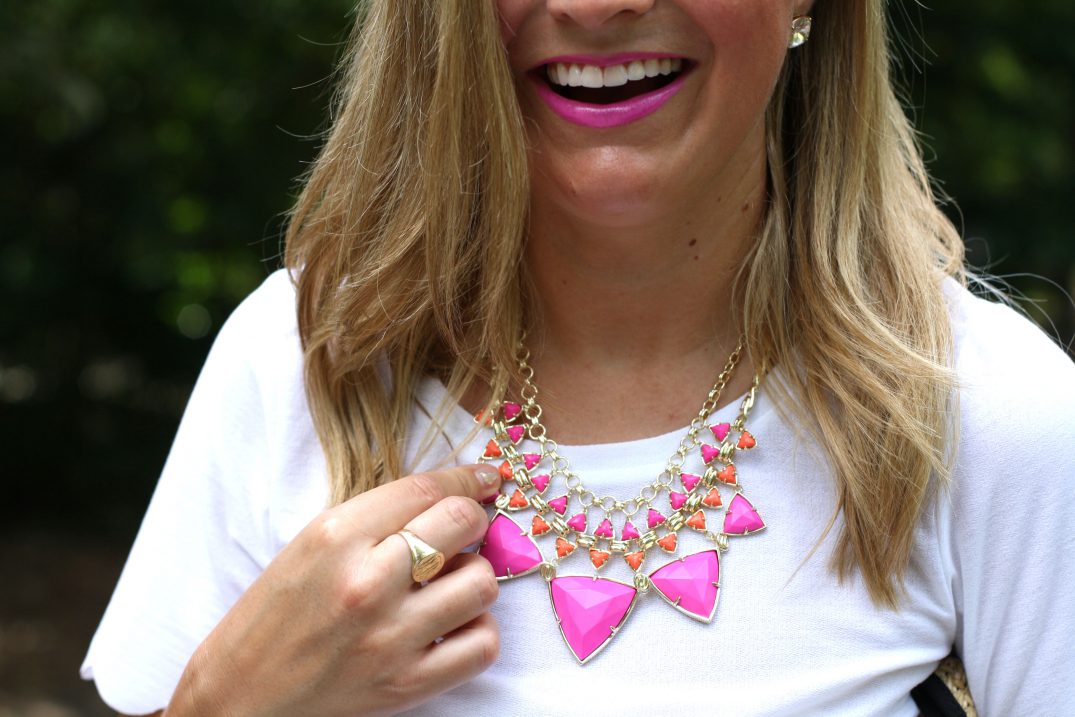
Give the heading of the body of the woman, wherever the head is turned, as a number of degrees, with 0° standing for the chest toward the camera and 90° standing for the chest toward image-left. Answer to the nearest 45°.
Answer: approximately 0°

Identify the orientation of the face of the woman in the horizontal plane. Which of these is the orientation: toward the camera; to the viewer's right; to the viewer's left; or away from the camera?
toward the camera
